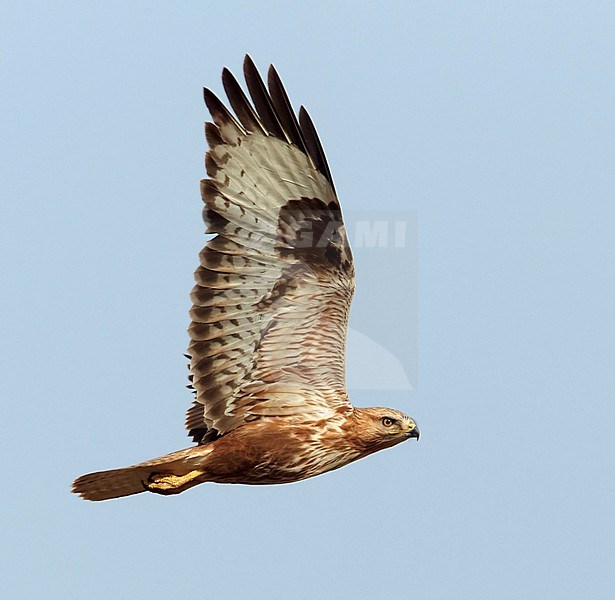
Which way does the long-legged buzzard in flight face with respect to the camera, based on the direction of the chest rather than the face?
to the viewer's right
